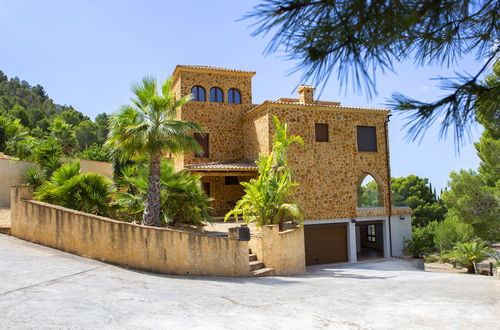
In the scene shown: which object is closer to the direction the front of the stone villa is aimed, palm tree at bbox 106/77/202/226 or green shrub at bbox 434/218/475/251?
the palm tree

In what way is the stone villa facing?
toward the camera

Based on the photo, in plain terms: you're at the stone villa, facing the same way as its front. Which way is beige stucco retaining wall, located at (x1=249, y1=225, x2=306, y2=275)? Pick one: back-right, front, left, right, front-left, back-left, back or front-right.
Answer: front

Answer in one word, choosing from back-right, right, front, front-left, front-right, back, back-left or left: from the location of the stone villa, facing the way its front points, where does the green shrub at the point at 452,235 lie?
back-left

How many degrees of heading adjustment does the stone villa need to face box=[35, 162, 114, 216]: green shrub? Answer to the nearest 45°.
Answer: approximately 45° to its right

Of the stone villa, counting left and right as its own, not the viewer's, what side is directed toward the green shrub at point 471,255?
left

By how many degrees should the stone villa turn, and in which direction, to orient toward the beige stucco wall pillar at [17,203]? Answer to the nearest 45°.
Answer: approximately 45° to its right

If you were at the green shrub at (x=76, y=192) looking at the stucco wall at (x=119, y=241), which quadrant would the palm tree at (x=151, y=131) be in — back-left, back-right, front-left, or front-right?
front-left

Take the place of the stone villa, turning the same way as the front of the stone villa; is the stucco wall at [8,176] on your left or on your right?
on your right

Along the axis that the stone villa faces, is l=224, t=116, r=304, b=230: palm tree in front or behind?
in front
